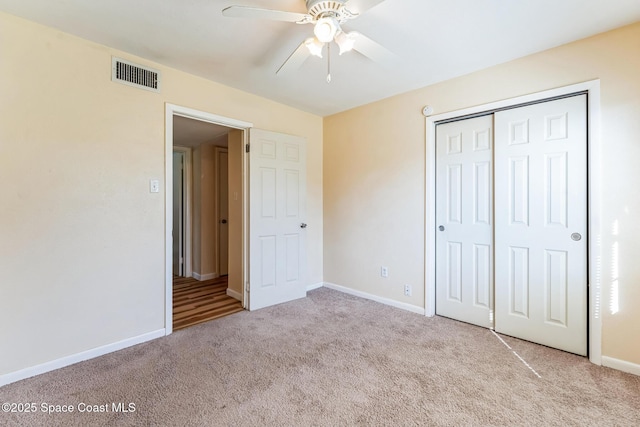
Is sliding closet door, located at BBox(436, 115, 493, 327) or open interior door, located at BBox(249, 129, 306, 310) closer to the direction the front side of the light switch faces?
the sliding closet door

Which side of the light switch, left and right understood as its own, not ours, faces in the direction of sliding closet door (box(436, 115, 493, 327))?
left

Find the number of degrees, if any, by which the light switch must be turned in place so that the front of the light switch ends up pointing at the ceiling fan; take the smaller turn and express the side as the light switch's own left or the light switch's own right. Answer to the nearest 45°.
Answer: approximately 45° to the light switch's own left

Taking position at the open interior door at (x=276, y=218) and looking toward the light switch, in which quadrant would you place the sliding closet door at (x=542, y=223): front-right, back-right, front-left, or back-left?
back-left

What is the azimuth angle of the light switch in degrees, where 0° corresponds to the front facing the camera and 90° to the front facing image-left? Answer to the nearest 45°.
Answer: approximately 0°

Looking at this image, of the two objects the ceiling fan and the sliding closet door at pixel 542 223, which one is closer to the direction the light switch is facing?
the ceiling fan

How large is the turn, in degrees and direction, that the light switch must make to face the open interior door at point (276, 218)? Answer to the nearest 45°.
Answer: approximately 90° to its left

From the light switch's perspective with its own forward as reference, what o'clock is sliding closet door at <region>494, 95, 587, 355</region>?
The sliding closet door is roughly at 10 o'clock from the light switch.

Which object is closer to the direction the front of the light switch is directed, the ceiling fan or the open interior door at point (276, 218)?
the ceiling fan

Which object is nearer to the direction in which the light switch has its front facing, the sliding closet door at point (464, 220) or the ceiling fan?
the ceiling fan
